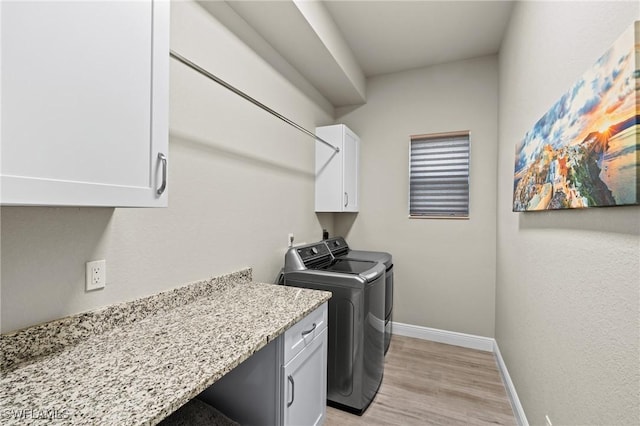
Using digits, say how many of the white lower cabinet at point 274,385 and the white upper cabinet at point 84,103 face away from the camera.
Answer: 0

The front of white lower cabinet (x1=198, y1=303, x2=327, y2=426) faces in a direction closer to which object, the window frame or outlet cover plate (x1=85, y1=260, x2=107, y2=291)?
the window frame

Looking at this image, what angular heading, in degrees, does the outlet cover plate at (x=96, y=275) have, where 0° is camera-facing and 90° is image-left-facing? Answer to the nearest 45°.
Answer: approximately 315°

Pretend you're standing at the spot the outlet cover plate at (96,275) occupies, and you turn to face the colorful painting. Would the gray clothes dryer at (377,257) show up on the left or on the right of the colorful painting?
left

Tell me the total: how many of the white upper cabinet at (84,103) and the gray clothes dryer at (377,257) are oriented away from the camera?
0

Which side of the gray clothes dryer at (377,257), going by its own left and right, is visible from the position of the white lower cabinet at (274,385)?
right

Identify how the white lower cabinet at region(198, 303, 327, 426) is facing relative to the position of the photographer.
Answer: facing the viewer and to the right of the viewer

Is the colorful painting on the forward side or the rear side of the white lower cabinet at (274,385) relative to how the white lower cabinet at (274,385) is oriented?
on the forward side

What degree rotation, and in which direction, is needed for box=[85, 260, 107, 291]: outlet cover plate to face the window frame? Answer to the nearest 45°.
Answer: approximately 45° to its left

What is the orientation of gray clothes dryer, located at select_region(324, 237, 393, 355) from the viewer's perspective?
to the viewer's right

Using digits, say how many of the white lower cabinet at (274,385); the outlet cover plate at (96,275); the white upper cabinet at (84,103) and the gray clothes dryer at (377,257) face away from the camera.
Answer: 0

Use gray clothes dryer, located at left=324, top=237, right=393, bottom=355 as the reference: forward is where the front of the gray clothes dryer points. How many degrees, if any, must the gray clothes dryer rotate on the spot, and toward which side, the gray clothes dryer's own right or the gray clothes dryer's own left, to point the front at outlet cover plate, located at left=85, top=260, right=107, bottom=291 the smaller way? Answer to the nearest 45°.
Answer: approximately 135° to the gray clothes dryer's own right
